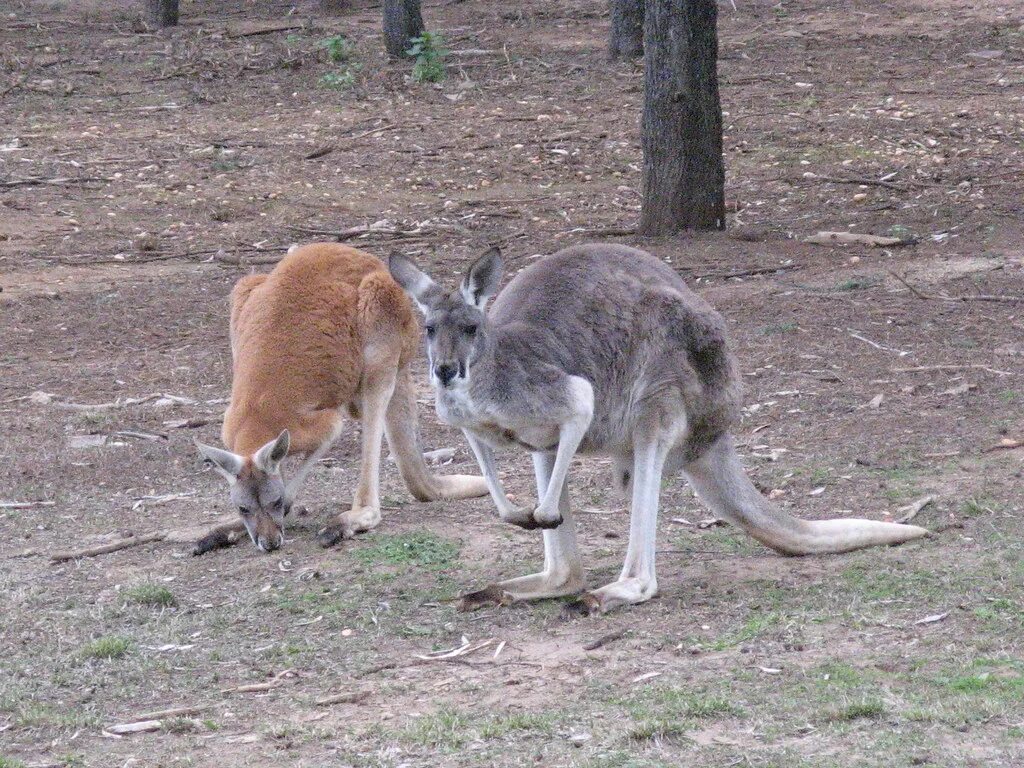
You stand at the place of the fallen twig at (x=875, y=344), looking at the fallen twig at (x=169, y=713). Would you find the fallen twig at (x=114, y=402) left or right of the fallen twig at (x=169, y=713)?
right

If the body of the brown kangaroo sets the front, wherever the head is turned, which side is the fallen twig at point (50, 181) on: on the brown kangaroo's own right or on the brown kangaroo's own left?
on the brown kangaroo's own right

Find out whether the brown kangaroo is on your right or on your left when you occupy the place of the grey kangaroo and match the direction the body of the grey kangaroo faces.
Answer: on your right

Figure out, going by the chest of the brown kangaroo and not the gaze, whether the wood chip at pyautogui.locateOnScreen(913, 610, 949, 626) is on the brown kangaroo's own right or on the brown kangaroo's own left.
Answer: on the brown kangaroo's own left

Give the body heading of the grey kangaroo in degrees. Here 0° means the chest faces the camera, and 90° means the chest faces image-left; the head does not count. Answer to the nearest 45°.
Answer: approximately 45°

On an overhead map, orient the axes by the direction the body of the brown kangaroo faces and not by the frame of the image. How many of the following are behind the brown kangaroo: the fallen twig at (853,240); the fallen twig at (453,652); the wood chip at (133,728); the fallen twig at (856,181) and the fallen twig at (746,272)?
3

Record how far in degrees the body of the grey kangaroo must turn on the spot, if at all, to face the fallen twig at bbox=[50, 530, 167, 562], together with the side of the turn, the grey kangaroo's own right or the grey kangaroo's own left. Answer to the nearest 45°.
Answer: approximately 45° to the grey kangaroo's own right

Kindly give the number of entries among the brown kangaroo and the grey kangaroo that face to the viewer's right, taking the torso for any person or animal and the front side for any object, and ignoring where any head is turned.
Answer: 0

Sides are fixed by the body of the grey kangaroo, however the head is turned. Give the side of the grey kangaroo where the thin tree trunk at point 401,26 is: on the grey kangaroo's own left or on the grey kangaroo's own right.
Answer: on the grey kangaroo's own right

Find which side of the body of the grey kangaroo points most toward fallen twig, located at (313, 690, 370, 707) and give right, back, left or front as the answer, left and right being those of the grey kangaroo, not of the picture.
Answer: front

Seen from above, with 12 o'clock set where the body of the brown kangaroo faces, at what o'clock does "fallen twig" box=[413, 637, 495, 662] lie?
The fallen twig is roughly at 10 o'clock from the brown kangaroo.
